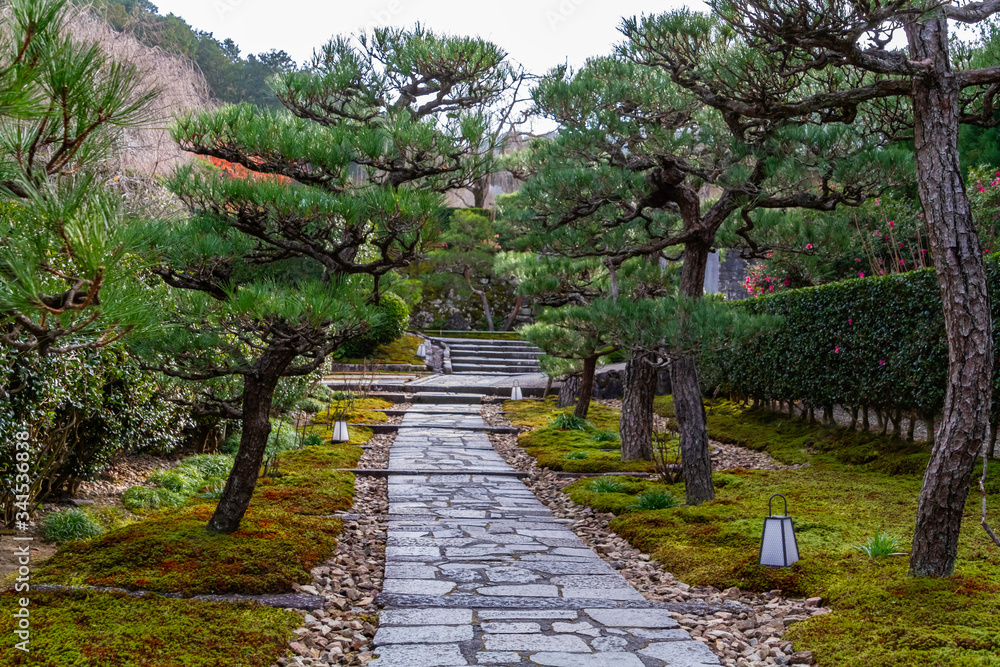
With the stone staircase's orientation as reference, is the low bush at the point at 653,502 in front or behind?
in front

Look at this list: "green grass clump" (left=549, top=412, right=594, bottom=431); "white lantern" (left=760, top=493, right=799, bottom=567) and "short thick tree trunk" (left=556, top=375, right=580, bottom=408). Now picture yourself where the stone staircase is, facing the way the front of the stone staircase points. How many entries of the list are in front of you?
3

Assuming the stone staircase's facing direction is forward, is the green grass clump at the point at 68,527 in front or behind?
in front

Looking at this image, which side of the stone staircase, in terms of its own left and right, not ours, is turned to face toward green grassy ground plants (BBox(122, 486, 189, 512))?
front

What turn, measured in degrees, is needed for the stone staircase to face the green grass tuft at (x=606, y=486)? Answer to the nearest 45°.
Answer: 0° — it already faces it

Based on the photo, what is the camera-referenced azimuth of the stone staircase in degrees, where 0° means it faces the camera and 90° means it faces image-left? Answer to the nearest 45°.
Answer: approximately 0°

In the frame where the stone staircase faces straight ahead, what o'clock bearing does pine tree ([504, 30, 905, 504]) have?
The pine tree is roughly at 12 o'clock from the stone staircase.

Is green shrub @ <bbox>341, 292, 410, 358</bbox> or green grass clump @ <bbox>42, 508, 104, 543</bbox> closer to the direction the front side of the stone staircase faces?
the green grass clump
